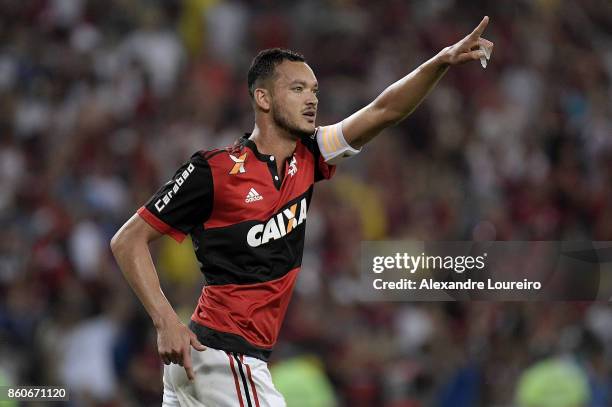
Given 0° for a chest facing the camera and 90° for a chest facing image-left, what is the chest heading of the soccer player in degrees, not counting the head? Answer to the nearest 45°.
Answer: approximately 315°
